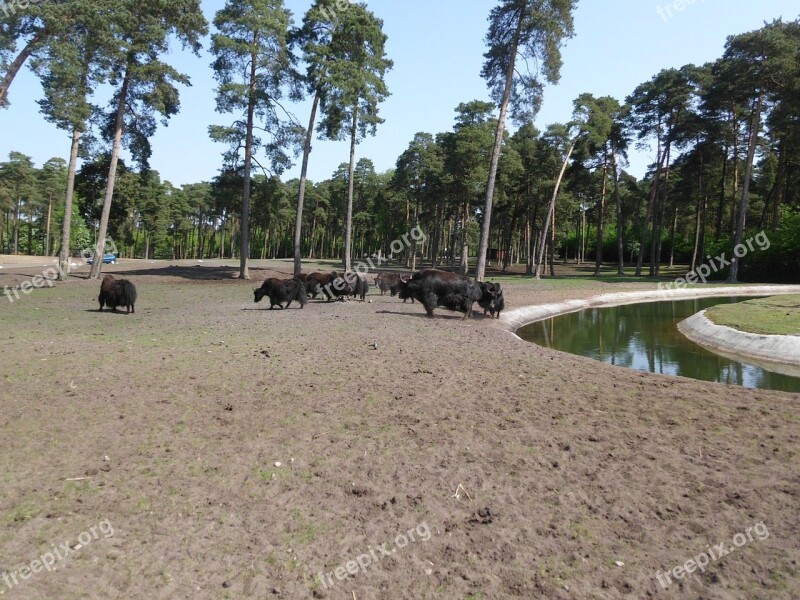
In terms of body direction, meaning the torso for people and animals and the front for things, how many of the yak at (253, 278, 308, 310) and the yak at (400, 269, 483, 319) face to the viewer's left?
2

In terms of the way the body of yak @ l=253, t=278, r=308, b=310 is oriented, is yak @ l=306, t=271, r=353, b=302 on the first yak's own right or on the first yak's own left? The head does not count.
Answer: on the first yak's own right

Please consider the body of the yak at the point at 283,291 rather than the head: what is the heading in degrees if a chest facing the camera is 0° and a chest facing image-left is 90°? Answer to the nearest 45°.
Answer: approximately 90°

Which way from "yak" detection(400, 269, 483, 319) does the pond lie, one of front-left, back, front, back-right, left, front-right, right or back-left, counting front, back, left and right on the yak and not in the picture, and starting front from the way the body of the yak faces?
back

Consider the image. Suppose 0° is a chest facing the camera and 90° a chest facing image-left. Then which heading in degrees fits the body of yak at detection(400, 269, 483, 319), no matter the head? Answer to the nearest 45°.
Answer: approximately 90°

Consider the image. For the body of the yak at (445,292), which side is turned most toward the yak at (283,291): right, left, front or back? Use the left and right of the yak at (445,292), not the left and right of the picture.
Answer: front

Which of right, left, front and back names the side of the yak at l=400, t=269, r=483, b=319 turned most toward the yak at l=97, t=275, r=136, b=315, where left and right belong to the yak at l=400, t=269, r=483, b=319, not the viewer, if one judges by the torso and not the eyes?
front
